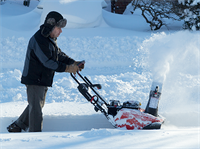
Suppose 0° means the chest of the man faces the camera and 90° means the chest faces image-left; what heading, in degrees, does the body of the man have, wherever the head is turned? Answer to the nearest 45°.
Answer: approximately 270°

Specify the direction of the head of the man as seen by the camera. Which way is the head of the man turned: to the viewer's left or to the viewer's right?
to the viewer's right

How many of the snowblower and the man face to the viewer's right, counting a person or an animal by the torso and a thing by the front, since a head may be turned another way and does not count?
2

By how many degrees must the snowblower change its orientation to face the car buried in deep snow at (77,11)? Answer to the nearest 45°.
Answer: approximately 90° to its left

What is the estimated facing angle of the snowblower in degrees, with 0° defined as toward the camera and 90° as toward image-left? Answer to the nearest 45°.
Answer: approximately 270°

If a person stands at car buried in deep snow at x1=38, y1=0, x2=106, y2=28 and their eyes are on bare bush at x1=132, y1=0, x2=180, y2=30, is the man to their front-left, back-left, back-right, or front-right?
back-right

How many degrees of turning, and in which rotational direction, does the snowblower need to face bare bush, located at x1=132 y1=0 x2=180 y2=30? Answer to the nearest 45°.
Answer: approximately 90° to its left

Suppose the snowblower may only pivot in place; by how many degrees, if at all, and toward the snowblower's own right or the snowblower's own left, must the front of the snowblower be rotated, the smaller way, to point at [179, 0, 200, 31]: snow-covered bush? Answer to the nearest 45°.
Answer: approximately 90° to the snowblower's own left
